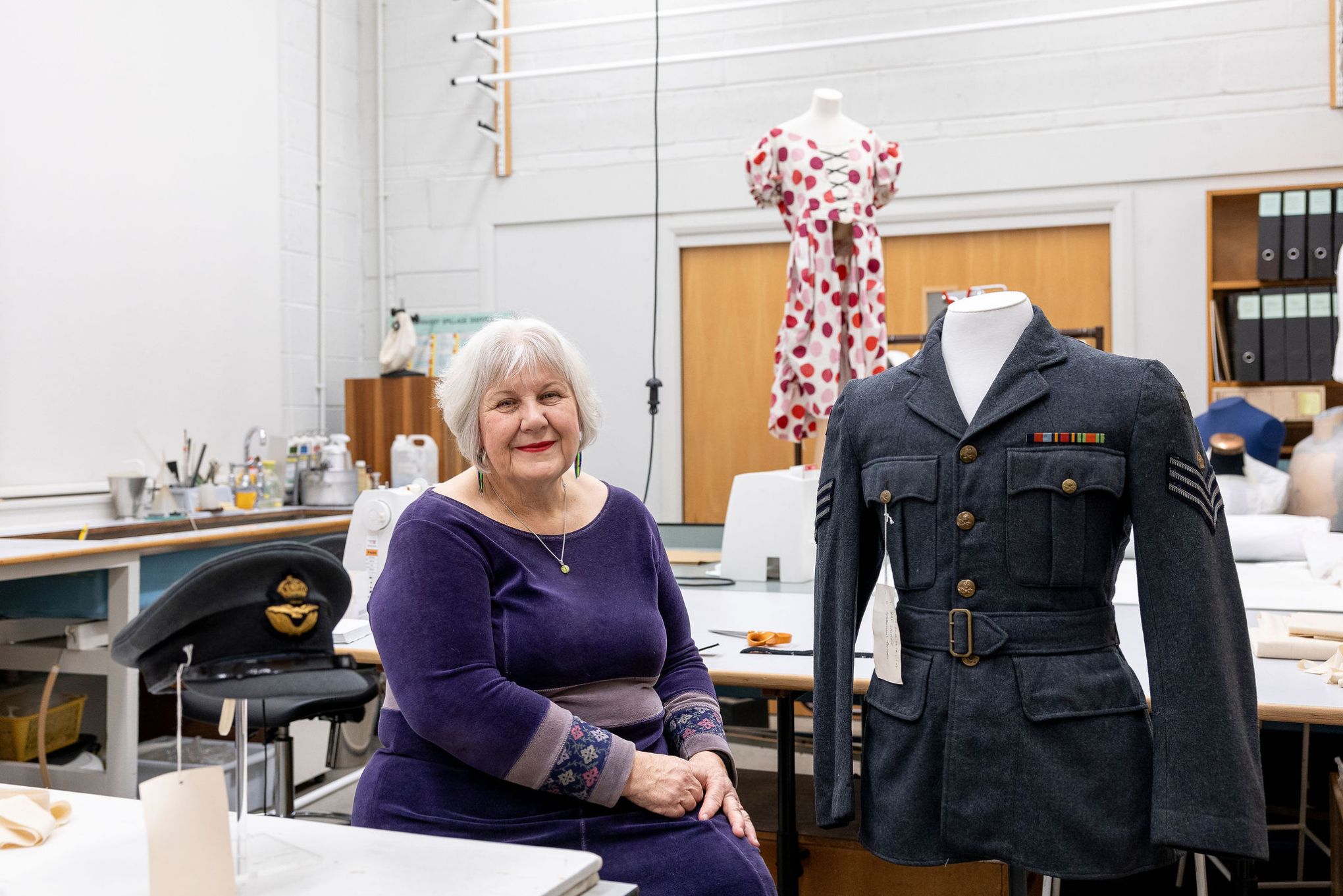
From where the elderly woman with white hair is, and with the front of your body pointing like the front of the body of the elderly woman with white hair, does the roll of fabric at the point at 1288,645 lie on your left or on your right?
on your left

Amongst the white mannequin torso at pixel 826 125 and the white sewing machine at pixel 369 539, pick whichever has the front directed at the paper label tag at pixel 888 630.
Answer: the white mannequin torso

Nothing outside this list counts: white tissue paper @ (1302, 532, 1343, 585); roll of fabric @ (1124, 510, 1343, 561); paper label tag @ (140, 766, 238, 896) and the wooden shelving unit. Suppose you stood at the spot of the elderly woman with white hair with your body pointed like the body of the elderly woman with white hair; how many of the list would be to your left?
3

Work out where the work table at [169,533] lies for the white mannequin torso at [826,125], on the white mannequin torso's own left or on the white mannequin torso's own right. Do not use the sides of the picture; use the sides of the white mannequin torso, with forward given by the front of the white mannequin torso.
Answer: on the white mannequin torso's own right

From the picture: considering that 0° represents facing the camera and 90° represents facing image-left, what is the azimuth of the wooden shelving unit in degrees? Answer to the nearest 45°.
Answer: approximately 0°

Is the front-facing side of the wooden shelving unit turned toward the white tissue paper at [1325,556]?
yes

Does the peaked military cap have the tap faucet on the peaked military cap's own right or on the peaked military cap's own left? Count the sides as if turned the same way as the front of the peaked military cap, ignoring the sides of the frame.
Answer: on the peaked military cap's own left

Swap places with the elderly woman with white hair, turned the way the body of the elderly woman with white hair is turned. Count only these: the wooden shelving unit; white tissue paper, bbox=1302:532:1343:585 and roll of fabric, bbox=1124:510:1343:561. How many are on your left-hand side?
3

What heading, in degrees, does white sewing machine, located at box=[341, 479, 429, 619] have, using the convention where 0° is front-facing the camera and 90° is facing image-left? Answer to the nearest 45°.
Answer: approximately 90°
